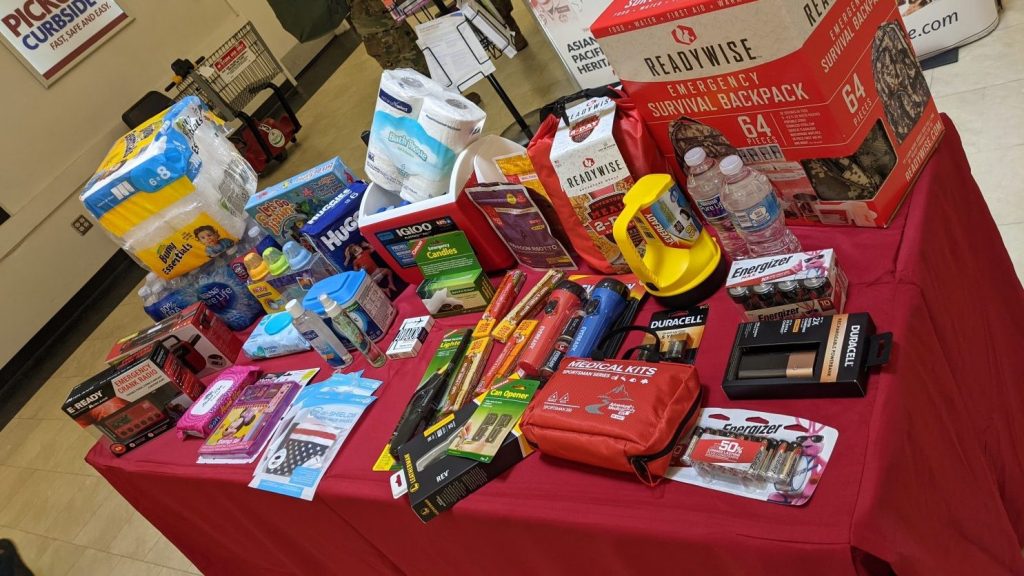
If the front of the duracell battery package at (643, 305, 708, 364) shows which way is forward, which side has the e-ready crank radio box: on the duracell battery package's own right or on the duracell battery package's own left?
on the duracell battery package's own right

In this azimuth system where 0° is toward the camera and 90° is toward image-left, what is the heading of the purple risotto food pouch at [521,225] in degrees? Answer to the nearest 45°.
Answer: approximately 0°

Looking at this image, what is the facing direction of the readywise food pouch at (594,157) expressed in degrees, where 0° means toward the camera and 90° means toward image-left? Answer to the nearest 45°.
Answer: approximately 0°
